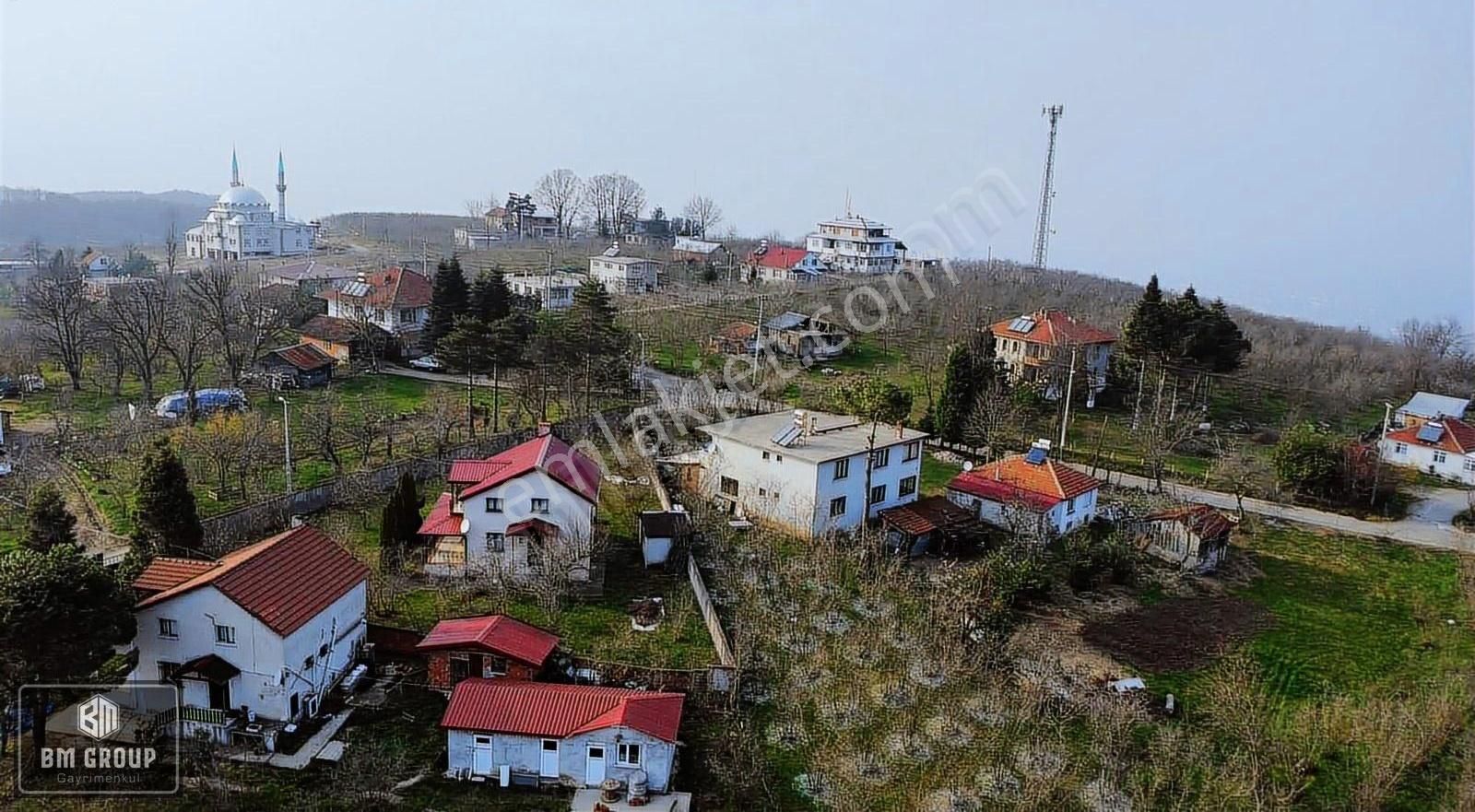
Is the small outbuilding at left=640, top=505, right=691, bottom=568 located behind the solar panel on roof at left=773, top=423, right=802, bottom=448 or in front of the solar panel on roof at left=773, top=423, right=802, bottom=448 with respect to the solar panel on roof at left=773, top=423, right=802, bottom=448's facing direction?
in front

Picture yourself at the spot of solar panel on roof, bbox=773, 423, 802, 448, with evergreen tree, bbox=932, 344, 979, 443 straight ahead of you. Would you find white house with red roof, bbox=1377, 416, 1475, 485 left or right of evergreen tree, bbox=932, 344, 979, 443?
right

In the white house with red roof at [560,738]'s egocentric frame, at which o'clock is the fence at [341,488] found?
The fence is roughly at 5 o'clock from the white house with red roof.

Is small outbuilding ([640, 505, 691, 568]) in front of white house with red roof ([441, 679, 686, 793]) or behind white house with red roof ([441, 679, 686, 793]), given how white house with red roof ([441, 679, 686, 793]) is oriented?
behind

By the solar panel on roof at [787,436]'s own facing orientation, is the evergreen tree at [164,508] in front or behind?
in front

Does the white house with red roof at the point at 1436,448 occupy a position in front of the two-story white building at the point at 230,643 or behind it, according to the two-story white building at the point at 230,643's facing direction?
behind

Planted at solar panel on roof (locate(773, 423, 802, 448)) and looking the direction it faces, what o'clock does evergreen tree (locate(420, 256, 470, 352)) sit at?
The evergreen tree is roughly at 3 o'clock from the solar panel on roof.

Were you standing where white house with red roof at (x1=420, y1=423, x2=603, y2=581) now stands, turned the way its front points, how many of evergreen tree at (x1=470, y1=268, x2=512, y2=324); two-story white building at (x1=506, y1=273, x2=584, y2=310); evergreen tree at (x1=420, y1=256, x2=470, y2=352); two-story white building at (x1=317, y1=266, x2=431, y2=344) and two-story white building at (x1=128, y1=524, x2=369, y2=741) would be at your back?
4

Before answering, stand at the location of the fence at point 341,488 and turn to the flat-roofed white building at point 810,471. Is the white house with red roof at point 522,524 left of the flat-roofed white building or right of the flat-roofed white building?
right

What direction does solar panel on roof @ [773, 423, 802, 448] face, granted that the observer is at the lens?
facing the viewer and to the left of the viewer

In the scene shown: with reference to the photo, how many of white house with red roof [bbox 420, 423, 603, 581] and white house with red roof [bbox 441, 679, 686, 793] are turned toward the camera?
2

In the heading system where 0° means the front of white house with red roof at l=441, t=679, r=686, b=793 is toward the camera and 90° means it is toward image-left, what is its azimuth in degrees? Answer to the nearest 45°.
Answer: approximately 0°

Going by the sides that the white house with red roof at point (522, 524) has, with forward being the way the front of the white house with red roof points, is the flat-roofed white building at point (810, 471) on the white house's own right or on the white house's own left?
on the white house's own left

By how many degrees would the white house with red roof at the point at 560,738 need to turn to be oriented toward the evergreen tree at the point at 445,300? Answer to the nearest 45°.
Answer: approximately 180°

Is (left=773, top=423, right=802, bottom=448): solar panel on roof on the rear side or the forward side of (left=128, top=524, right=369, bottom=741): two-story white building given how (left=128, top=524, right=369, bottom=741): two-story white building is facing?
on the rear side
